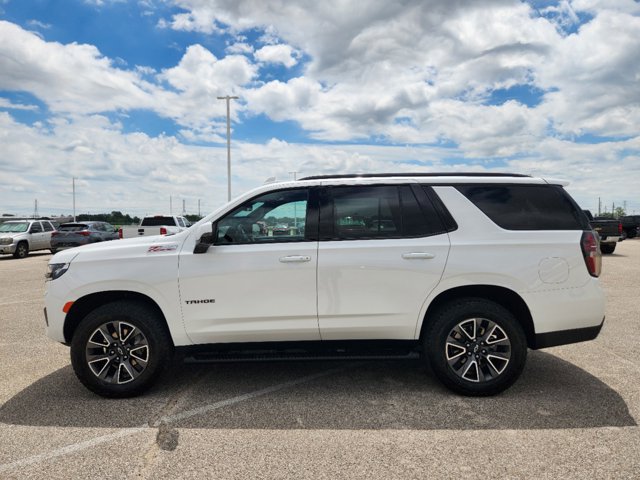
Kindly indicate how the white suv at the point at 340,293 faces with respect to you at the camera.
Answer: facing to the left of the viewer

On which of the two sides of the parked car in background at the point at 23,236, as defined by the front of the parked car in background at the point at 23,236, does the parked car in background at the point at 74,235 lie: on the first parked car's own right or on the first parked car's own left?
on the first parked car's own left

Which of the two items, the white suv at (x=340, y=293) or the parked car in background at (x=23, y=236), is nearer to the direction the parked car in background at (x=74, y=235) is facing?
the parked car in background

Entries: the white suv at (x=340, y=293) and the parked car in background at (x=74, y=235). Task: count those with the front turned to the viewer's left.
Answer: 1

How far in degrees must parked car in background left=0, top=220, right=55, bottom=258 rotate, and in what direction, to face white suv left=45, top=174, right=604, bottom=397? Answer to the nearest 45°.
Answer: approximately 45° to its left

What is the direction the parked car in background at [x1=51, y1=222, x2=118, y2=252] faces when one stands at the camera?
facing away from the viewer and to the right of the viewer

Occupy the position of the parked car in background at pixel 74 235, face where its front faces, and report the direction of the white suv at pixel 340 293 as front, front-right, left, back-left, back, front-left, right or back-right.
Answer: back-right

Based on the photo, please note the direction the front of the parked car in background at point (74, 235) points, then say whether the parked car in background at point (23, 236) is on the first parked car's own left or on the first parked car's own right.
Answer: on the first parked car's own left

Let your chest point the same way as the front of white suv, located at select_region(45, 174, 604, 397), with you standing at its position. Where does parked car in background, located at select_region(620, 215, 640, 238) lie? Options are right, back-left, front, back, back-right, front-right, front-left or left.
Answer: back-right

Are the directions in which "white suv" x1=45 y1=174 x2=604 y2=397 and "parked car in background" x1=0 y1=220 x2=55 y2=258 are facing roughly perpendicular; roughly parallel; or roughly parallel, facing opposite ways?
roughly perpendicular

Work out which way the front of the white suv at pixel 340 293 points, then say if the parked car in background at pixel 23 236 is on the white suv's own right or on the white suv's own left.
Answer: on the white suv's own right
